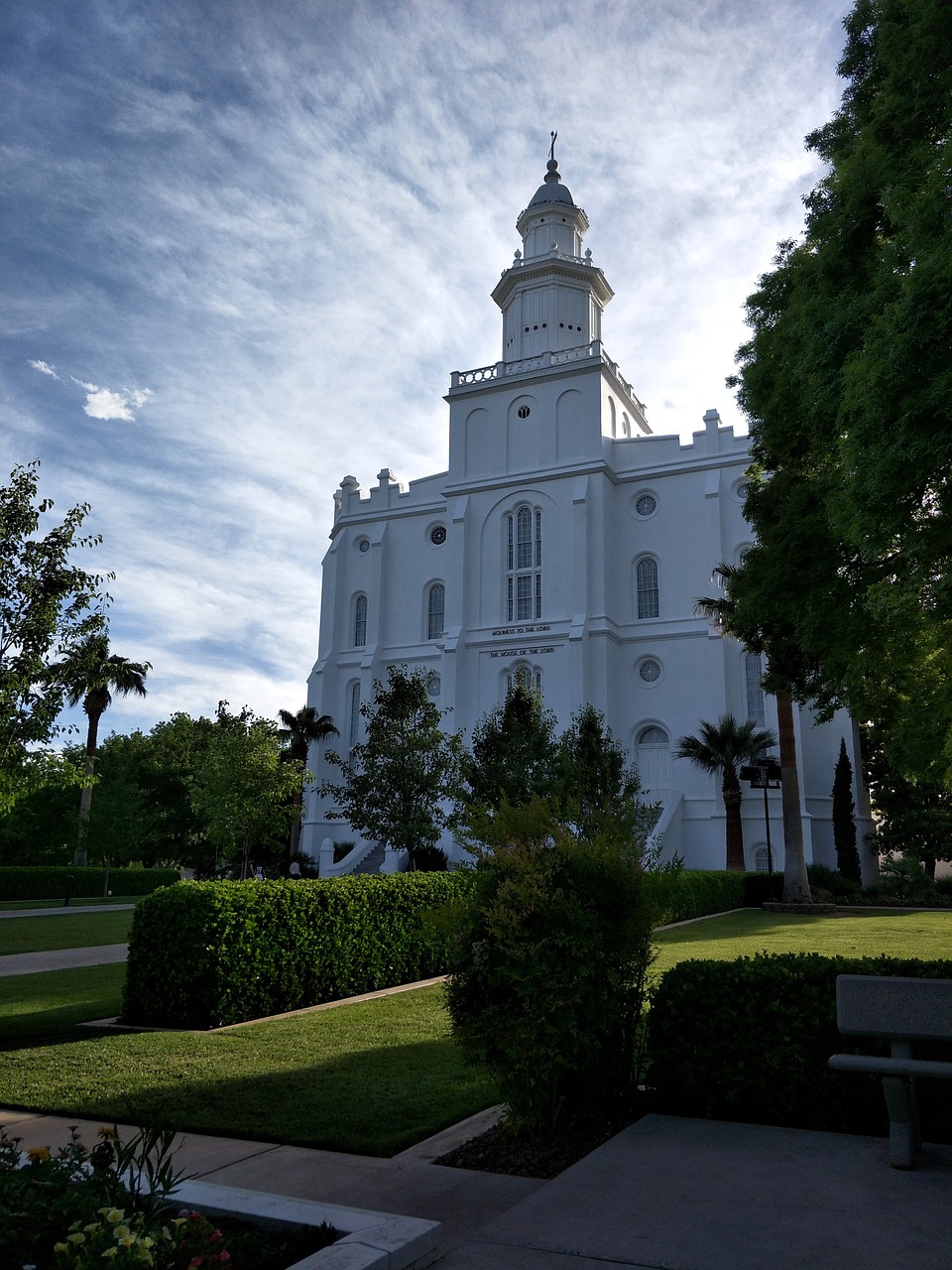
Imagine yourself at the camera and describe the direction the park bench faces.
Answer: facing the viewer

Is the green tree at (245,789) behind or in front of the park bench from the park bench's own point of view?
behind

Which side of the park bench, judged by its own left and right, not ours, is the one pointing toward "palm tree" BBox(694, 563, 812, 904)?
back

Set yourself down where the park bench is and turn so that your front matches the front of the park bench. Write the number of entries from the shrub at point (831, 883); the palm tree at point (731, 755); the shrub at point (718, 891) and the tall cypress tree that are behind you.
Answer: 4

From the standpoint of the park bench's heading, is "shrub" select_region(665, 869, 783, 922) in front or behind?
behind

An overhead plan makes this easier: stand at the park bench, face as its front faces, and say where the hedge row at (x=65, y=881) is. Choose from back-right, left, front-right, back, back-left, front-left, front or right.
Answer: back-right

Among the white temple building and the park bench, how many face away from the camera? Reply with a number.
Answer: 0

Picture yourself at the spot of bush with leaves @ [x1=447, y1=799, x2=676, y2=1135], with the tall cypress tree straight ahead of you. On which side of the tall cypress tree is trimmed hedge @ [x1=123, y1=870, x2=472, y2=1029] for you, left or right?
left

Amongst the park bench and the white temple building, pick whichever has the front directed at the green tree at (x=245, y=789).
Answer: the white temple building

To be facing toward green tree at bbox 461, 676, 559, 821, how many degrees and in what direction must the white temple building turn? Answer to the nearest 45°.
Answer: approximately 45° to its left

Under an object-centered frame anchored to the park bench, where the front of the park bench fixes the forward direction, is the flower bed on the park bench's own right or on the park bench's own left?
on the park bench's own right

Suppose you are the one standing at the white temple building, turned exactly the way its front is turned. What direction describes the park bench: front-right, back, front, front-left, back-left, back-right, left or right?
front-left
